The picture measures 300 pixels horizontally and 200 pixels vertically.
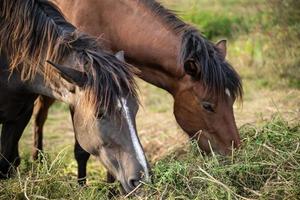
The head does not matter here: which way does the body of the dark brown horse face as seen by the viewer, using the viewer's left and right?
facing to the right of the viewer

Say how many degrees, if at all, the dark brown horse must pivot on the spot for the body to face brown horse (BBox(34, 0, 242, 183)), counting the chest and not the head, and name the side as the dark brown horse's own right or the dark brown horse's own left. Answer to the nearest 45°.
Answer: approximately 45° to the dark brown horse's own left
